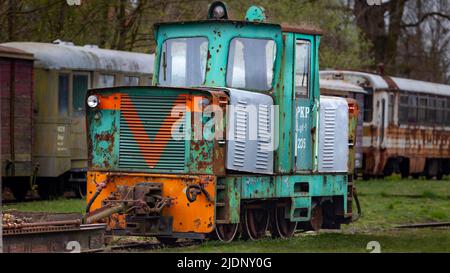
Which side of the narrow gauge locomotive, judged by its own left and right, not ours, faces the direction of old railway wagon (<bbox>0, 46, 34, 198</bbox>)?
right

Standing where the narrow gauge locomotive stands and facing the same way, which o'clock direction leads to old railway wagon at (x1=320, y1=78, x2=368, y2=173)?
The old railway wagon is roughly at 5 o'clock from the narrow gauge locomotive.

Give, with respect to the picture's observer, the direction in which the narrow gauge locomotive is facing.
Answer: facing the viewer and to the left of the viewer

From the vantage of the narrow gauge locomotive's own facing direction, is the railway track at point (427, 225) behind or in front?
behind
